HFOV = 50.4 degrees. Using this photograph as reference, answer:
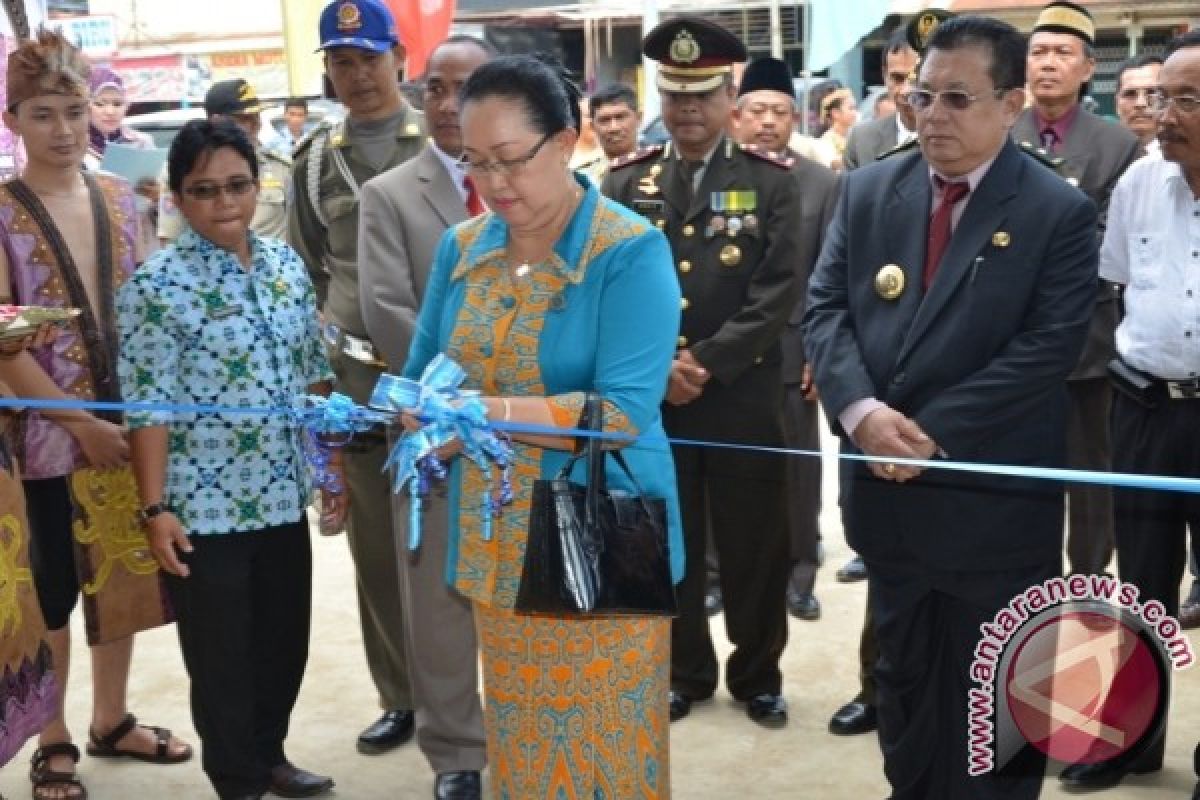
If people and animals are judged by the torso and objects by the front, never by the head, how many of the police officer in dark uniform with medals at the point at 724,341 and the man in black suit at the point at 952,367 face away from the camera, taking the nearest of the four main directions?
0

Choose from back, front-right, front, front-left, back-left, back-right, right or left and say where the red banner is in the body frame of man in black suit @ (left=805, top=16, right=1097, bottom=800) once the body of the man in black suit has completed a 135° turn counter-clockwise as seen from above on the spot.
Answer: back-left

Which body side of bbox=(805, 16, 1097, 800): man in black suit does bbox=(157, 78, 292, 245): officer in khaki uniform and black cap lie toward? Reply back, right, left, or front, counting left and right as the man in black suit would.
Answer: right

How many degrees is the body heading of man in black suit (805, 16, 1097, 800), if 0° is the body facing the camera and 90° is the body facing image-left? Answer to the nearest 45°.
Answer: approximately 45°

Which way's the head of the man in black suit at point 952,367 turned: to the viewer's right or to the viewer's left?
to the viewer's left

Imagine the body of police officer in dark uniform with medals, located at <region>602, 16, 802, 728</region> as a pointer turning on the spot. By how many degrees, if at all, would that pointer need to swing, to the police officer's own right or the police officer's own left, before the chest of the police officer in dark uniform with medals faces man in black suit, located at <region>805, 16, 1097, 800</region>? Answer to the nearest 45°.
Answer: approximately 45° to the police officer's own left

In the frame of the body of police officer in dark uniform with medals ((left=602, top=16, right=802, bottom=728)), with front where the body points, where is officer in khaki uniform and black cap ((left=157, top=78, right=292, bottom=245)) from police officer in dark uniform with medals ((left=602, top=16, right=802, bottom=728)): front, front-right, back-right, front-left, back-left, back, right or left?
back-right

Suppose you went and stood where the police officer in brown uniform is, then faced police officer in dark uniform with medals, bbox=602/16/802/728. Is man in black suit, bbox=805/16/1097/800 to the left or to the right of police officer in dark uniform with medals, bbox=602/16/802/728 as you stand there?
right

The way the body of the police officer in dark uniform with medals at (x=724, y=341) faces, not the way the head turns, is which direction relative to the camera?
toward the camera

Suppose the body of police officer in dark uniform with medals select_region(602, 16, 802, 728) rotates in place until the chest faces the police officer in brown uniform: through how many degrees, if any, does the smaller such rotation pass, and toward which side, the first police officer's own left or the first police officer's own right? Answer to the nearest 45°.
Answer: approximately 90° to the first police officer's own right
